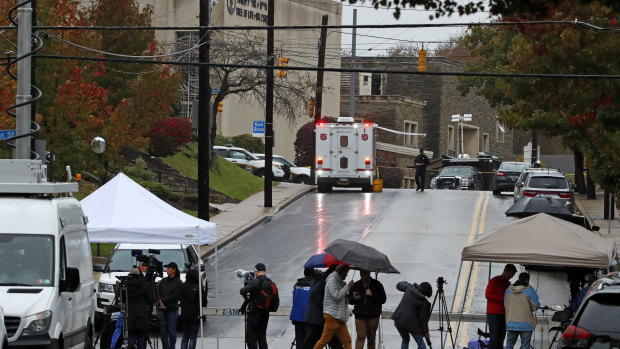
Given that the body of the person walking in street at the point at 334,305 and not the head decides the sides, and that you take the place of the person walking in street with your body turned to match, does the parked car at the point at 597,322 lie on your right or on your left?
on your right

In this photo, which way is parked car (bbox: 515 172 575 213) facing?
away from the camera

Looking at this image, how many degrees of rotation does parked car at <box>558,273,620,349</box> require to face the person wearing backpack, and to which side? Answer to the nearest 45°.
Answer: approximately 45° to its left

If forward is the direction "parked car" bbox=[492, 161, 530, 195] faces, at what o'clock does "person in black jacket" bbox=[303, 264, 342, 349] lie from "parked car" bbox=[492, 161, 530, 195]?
The person in black jacket is roughly at 6 o'clock from the parked car.

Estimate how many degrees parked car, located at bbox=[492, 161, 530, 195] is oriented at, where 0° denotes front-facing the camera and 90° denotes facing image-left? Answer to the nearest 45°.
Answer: approximately 180°

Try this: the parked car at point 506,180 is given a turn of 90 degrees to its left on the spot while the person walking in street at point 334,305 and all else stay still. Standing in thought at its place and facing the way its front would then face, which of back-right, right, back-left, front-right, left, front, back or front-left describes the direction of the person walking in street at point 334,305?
left
